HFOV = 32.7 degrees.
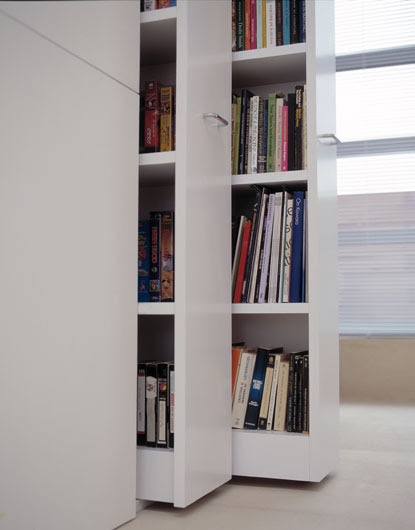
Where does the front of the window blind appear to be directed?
toward the camera

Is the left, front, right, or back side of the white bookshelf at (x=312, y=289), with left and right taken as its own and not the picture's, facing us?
front

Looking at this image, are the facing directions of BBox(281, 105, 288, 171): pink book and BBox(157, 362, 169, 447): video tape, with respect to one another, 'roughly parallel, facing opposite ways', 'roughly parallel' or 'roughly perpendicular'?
roughly parallel

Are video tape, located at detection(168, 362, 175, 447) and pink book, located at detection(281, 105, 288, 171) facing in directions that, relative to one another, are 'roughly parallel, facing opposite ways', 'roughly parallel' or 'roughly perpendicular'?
roughly parallel

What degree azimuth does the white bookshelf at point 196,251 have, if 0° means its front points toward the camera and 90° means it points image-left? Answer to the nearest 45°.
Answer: approximately 45°
